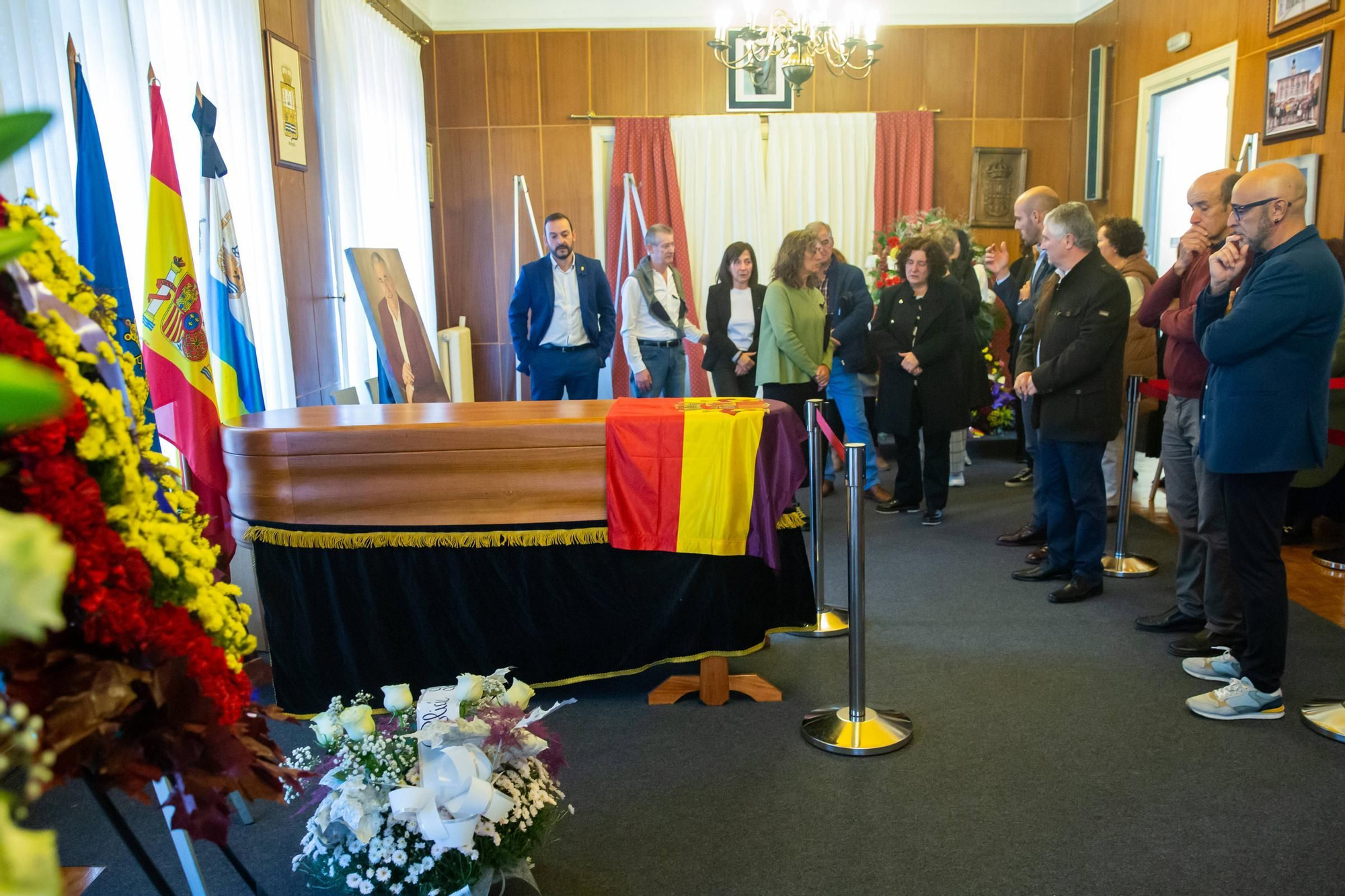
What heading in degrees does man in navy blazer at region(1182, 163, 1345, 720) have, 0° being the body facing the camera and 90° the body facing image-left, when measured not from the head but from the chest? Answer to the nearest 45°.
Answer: approximately 90°

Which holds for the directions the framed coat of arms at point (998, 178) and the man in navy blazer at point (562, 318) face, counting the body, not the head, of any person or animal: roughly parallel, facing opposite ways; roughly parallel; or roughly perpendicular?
roughly parallel

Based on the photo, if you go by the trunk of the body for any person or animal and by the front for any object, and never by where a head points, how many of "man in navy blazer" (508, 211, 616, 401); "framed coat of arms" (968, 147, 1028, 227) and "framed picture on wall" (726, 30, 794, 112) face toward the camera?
3

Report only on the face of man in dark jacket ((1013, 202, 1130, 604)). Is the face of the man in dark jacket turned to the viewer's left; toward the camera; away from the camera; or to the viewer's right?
to the viewer's left

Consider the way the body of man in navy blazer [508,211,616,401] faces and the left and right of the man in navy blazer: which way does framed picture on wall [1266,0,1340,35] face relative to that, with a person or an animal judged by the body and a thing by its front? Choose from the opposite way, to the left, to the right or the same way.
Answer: to the right

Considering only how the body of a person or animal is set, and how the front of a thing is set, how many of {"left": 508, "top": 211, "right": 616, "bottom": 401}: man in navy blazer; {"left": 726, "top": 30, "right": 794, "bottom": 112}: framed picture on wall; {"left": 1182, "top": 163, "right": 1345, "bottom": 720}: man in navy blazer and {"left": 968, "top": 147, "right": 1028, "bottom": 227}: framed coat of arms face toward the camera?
3

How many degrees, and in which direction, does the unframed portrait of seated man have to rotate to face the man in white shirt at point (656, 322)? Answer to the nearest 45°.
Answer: approximately 45° to its left

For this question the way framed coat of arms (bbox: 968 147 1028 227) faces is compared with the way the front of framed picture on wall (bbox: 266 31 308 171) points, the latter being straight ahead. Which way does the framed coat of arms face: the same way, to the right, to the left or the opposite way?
to the right

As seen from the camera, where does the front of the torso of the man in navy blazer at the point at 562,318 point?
toward the camera

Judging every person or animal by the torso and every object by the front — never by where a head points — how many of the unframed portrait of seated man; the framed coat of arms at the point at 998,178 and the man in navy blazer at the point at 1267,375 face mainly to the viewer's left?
1

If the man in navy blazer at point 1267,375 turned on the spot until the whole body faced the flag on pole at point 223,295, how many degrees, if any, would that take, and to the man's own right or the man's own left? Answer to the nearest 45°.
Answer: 0° — they already face it

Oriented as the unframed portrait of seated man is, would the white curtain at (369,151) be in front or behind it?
behind

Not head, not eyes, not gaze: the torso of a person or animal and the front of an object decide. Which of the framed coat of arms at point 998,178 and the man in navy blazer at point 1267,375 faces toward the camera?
the framed coat of arms

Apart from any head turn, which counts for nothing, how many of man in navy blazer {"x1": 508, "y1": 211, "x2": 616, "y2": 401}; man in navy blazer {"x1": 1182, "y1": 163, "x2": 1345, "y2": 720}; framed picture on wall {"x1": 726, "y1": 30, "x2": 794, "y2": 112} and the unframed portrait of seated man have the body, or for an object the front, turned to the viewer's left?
1

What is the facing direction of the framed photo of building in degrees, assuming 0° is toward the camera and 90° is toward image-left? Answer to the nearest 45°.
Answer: approximately 45°

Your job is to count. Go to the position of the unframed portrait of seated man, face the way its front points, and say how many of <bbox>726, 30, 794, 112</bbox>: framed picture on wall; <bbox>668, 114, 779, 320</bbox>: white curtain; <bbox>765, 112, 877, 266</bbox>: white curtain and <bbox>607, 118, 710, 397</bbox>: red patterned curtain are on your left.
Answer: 4

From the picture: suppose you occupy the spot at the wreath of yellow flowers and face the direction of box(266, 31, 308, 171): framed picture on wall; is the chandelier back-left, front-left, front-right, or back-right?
front-right
